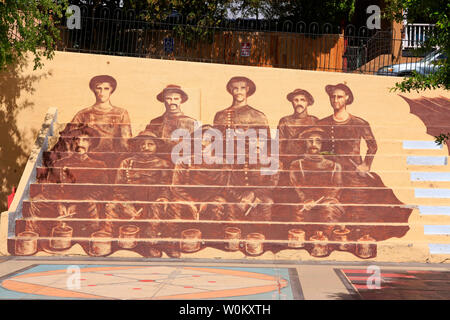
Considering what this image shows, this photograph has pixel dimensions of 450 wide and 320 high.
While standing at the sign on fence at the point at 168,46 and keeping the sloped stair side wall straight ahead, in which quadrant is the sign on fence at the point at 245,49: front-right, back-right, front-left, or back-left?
back-left

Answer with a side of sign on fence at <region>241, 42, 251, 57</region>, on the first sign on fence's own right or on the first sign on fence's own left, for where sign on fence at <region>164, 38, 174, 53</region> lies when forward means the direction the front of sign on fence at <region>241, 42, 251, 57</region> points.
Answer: on the first sign on fence's own right

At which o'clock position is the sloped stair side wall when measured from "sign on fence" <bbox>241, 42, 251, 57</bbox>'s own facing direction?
The sloped stair side wall is roughly at 1 o'clock from the sign on fence.

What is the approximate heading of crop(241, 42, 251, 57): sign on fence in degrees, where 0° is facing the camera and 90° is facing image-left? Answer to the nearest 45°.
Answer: approximately 0°

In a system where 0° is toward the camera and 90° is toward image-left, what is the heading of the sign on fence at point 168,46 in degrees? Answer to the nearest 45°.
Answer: approximately 0°

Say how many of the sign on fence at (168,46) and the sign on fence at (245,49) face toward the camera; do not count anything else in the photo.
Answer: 2

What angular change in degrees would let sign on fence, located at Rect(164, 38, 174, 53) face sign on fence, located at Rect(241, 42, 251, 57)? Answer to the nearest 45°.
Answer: approximately 90° to its left
